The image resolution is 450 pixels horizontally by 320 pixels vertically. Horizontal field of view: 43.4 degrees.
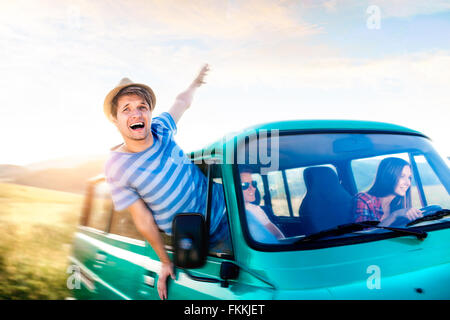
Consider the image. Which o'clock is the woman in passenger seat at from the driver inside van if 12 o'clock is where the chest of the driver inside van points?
The woman in passenger seat is roughly at 3 o'clock from the driver inside van.

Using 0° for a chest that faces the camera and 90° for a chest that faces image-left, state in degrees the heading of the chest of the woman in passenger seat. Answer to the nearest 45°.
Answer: approximately 315°

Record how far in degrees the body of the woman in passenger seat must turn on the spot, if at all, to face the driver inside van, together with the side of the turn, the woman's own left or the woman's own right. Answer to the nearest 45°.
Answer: approximately 90° to the woman's own left

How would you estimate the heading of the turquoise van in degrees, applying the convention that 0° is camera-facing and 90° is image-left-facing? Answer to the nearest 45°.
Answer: approximately 315°
